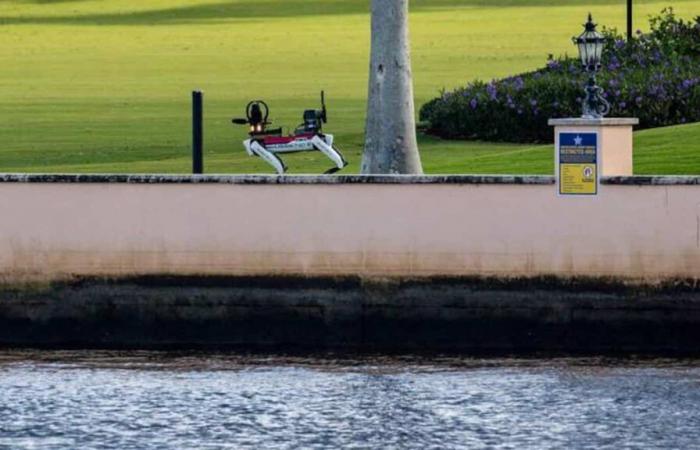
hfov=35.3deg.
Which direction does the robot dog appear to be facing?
to the viewer's left

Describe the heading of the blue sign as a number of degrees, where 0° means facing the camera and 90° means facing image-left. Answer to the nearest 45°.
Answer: approximately 0°

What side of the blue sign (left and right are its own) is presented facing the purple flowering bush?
back

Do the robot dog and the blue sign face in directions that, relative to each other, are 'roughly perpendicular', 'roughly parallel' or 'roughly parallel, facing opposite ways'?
roughly perpendicular

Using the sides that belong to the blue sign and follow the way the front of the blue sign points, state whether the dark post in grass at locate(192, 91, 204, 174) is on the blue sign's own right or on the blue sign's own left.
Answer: on the blue sign's own right
